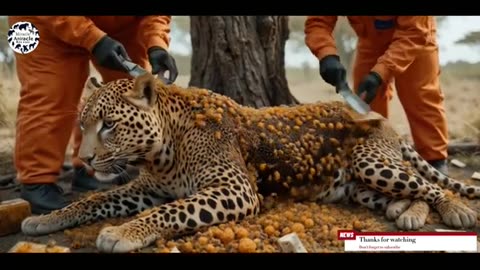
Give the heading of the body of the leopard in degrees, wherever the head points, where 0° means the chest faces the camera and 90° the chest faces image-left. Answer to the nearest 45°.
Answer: approximately 90°
